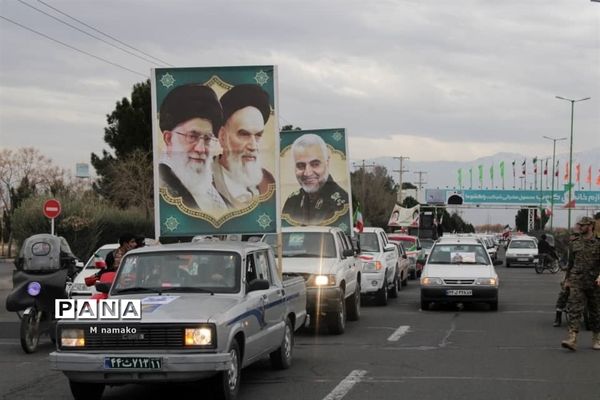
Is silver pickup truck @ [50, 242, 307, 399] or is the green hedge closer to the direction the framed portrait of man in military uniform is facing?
the silver pickup truck

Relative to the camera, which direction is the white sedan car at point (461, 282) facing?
toward the camera

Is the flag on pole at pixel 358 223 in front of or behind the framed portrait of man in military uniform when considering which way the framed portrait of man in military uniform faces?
behind

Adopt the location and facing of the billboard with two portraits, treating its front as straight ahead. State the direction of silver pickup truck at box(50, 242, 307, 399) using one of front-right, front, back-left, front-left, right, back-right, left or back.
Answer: front

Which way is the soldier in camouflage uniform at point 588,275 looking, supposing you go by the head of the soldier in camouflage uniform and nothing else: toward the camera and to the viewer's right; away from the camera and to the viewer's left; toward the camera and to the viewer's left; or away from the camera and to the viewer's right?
toward the camera and to the viewer's left

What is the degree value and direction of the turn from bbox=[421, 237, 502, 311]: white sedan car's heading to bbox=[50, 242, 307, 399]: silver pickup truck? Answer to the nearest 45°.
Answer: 0° — it already faces it

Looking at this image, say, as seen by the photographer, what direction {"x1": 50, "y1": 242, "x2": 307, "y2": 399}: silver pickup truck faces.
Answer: facing the viewer and to the left of the viewer

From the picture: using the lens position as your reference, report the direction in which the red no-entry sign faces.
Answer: facing the viewer

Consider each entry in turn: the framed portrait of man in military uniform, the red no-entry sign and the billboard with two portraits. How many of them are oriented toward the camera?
3

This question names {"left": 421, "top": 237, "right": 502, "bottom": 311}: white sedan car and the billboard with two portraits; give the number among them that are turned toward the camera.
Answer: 2
